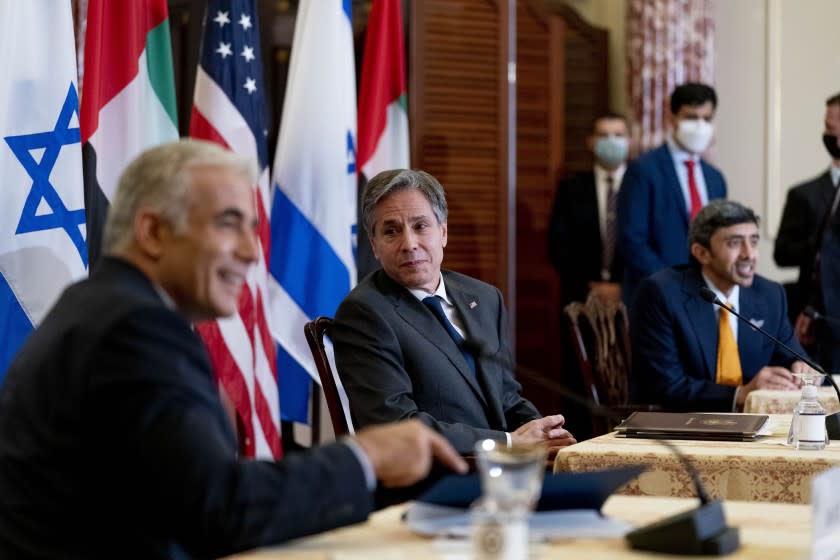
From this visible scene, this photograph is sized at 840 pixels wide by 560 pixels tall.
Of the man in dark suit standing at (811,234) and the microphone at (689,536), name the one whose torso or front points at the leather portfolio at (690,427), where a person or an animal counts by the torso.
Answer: the man in dark suit standing

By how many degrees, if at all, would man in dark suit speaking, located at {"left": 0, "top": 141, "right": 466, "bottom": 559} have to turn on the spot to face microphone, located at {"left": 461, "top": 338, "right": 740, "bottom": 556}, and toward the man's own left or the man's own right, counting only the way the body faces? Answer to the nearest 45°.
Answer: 0° — they already face it

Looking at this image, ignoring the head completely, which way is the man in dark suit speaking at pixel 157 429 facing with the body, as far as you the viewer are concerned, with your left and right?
facing to the right of the viewer

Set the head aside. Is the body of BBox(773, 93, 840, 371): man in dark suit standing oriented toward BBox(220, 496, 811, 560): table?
yes

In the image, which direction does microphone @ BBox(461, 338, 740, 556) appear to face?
to the viewer's left

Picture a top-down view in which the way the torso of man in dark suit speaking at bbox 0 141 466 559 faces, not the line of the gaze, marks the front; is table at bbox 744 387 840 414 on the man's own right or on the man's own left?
on the man's own left
